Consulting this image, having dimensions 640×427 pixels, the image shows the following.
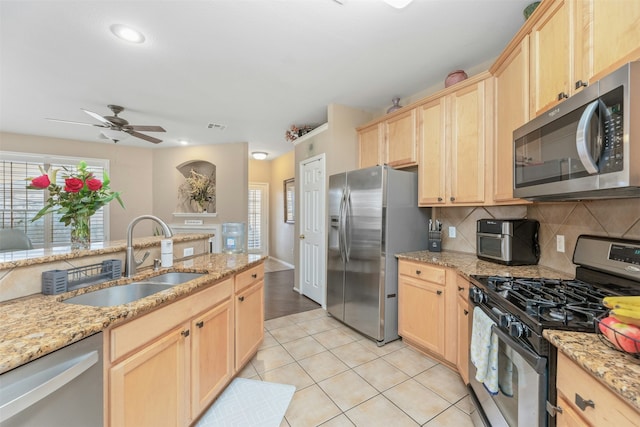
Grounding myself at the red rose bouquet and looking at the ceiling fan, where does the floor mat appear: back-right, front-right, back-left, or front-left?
back-right

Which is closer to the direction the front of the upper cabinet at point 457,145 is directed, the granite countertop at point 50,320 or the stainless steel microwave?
the granite countertop

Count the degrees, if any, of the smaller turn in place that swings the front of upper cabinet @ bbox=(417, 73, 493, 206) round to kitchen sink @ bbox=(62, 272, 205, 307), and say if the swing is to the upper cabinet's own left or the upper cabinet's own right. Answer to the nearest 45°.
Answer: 0° — it already faces it

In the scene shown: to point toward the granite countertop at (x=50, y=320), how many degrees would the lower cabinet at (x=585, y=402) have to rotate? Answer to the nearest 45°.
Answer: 0° — it already faces it

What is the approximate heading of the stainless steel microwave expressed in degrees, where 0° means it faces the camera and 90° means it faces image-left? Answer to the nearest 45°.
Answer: approximately 45°

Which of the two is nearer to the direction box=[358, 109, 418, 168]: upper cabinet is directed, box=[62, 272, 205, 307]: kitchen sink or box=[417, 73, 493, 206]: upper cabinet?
the kitchen sink

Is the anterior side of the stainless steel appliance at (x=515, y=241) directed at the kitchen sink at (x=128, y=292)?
yes

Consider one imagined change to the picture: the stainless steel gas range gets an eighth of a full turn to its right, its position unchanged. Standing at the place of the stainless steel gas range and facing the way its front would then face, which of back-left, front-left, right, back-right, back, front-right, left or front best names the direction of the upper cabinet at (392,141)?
front-right

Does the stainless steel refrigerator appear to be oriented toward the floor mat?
yes
